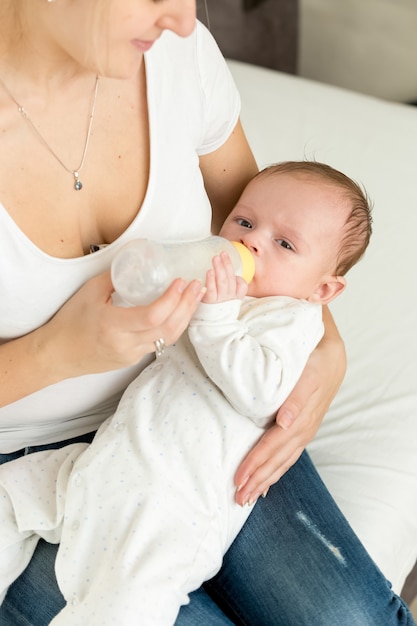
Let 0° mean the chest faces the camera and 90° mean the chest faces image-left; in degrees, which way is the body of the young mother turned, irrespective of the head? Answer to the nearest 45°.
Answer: approximately 315°
